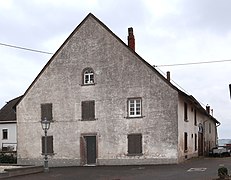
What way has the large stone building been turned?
toward the camera
